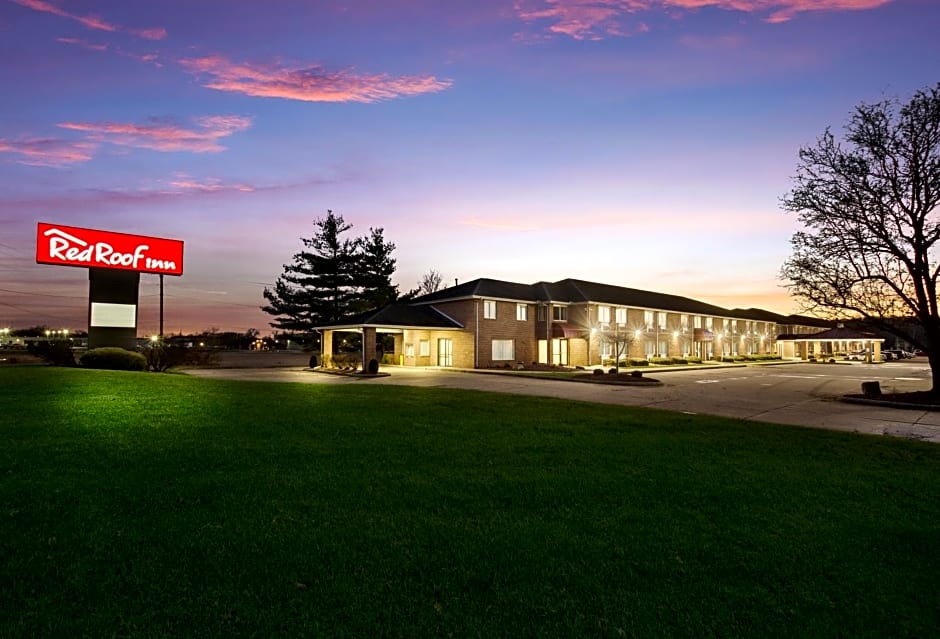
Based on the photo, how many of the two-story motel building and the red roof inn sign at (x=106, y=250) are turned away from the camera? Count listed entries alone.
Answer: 0

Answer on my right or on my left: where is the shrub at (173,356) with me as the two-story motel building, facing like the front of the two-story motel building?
on my right

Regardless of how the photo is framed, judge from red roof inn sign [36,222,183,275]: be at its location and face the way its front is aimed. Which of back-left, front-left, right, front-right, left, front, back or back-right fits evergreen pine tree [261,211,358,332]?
left

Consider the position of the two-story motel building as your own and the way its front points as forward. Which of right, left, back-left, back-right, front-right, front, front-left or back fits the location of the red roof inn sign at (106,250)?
right

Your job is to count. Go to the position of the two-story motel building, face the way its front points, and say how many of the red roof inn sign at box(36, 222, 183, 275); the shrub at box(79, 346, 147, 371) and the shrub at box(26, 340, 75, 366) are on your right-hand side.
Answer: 3

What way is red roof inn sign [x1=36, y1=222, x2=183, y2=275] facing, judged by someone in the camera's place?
facing the viewer and to the right of the viewer

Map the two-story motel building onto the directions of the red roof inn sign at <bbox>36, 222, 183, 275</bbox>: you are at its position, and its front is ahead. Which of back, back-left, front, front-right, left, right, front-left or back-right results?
front-left

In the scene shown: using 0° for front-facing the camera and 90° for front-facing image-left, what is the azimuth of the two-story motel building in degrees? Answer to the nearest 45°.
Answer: approximately 315°
